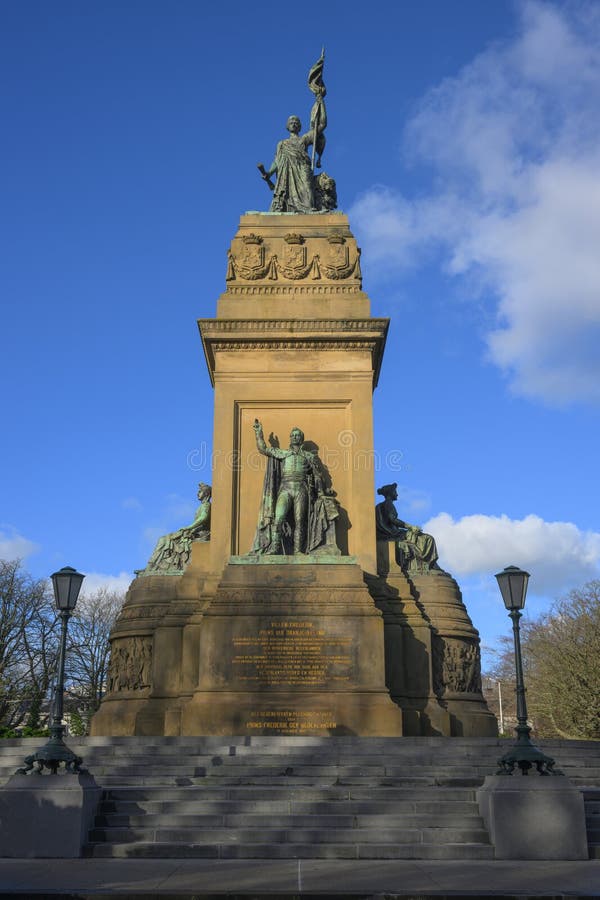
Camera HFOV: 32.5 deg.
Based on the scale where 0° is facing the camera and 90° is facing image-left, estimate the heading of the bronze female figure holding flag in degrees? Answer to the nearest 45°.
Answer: approximately 0°

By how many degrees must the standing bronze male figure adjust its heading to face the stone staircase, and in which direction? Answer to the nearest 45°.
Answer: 0° — it already faces it

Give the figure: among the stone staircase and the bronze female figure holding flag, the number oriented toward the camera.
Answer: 2

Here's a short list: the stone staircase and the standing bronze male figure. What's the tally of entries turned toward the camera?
2

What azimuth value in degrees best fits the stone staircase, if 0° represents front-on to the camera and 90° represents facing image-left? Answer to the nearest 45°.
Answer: approximately 0°
